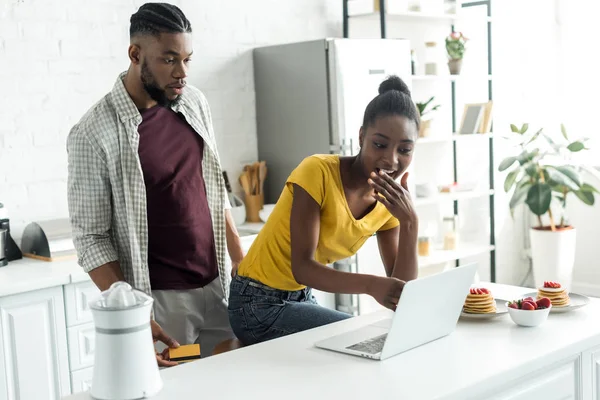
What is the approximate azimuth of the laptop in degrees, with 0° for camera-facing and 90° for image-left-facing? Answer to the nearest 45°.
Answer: approximately 135°

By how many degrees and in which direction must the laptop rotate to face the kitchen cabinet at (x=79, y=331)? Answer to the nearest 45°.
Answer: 0° — it already faces it

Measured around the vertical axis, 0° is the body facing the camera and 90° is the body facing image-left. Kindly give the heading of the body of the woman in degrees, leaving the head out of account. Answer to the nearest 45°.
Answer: approximately 315°

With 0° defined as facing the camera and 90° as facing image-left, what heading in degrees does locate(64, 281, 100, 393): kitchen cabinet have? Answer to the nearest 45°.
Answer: approximately 315°

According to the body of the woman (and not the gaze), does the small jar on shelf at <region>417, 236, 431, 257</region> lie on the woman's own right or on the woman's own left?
on the woman's own left

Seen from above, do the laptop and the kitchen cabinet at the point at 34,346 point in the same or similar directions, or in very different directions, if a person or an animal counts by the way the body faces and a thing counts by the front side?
very different directions

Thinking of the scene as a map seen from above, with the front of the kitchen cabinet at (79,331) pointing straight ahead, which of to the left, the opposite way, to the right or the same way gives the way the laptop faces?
the opposite way

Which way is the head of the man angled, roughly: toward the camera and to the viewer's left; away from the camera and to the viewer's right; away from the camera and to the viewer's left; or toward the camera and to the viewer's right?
toward the camera and to the viewer's right

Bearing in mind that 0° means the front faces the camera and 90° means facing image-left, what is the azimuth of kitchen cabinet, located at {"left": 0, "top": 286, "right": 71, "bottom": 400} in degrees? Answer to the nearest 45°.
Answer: approximately 315°

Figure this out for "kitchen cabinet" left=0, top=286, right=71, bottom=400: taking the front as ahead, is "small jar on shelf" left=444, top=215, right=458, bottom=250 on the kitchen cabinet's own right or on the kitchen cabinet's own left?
on the kitchen cabinet's own left
